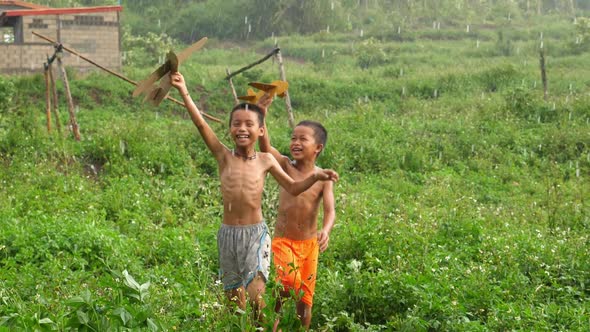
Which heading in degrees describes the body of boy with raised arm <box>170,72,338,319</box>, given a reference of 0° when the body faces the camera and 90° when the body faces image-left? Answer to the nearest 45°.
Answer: approximately 0°

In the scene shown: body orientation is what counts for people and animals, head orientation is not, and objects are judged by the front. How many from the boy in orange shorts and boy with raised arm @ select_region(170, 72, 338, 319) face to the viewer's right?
0

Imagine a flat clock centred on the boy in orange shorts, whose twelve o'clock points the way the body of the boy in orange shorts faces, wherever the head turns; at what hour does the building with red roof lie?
The building with red roof is roughly at 4 o'clock from the boy in orange shorts.

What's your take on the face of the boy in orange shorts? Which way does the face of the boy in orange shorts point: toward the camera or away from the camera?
toward the camera

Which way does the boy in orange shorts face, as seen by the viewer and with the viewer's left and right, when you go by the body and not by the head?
facing the viewer and to the left of the viewer

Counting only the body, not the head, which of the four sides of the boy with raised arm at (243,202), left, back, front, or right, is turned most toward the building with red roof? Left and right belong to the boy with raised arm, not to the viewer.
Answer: back
